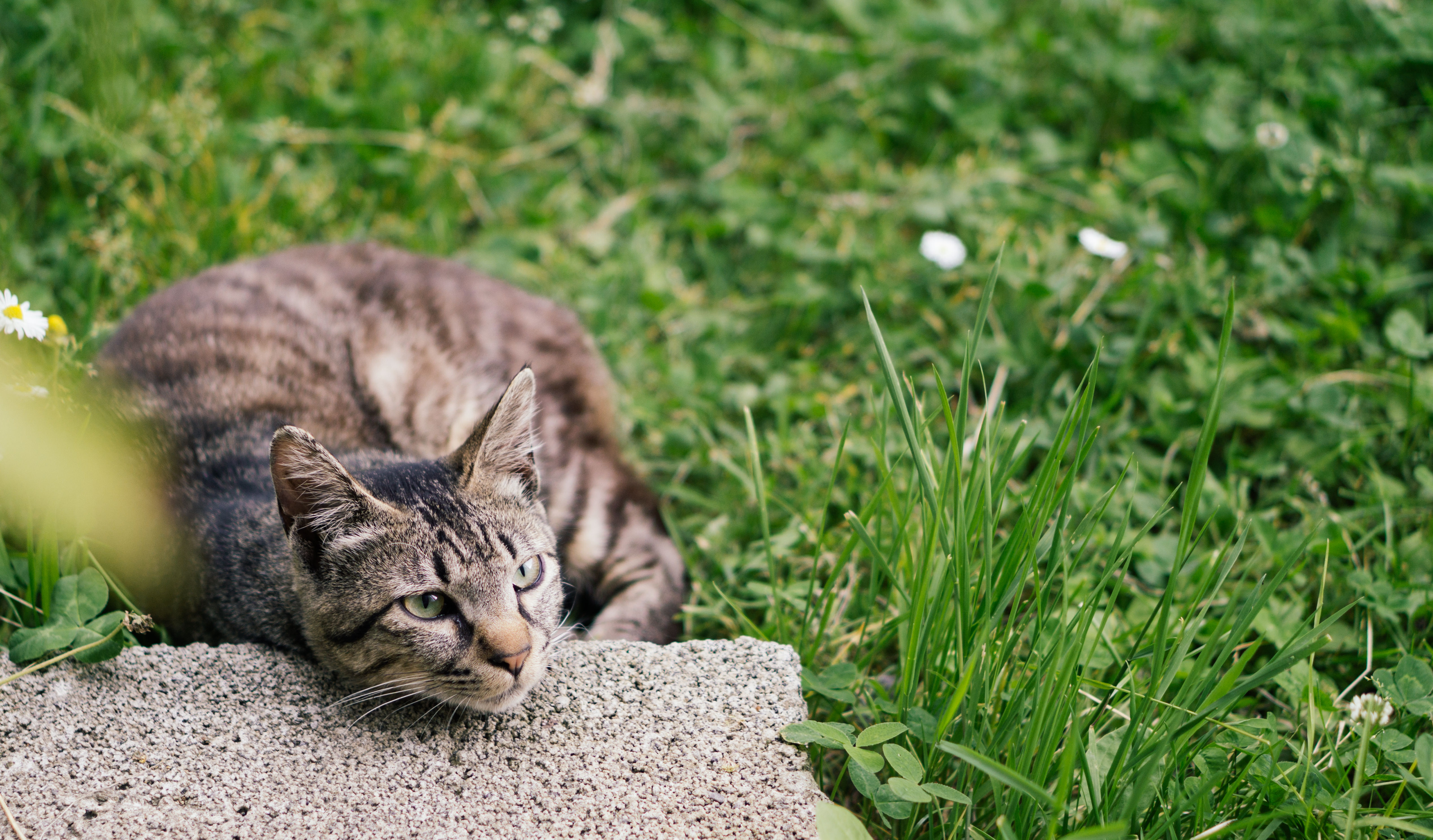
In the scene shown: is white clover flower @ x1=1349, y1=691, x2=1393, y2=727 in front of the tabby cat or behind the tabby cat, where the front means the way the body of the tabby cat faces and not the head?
in front

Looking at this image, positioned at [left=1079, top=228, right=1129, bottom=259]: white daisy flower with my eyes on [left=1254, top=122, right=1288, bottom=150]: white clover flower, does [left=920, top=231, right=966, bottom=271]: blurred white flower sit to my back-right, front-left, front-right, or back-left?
back-left

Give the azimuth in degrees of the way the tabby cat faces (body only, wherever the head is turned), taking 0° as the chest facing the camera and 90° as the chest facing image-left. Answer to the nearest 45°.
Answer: approximately 315°
